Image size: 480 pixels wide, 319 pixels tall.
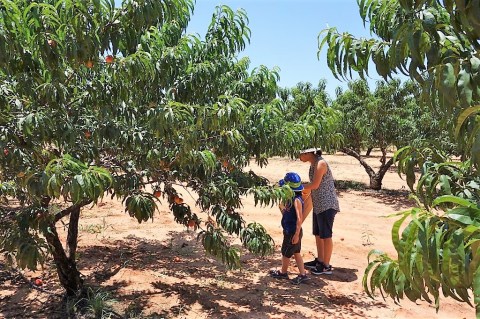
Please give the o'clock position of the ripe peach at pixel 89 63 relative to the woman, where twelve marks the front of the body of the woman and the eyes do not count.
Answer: The ripe peach is roughly at 10 o'clock from the woman.

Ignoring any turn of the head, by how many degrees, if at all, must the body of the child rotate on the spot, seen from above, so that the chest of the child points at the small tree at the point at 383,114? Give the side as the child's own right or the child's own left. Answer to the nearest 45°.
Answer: approximately 90° to the child's own right

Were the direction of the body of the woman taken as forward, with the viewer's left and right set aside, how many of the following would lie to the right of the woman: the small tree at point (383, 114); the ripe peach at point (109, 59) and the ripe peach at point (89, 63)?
1

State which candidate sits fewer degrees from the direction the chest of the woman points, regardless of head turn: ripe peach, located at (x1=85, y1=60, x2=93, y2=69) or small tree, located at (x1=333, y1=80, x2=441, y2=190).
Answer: the ripe peach

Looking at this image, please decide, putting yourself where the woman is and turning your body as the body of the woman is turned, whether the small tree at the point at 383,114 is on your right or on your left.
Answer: on your right

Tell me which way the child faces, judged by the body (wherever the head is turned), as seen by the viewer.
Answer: to the viewer's left

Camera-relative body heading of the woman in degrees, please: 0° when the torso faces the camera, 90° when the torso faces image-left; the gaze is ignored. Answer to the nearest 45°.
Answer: approximately 90°

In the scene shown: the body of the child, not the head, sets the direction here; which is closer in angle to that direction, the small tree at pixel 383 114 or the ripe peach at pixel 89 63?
the ripe peach

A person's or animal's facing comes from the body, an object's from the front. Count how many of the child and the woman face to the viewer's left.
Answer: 2
